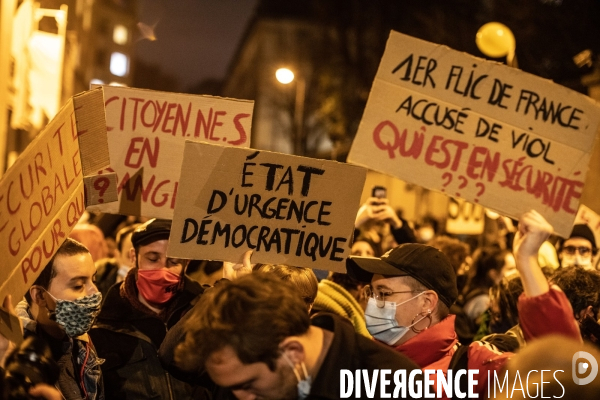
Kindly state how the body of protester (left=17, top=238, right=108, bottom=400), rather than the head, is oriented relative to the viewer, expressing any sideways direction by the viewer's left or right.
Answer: facing the viewer and to the right of the viewer

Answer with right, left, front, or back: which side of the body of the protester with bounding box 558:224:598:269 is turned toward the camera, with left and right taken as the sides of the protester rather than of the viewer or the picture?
front

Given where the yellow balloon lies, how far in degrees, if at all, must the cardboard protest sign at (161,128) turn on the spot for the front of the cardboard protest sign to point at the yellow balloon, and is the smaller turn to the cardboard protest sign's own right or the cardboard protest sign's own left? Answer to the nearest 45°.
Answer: approximately 135° to the cardboard protest sign's own left

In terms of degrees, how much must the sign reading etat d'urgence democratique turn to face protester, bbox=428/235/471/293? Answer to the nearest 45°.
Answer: approximately 135° to its left

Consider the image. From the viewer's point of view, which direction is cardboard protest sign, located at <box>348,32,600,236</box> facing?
toward the camera

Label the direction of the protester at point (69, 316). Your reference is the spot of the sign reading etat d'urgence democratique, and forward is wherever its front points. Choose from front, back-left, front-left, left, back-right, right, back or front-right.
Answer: right

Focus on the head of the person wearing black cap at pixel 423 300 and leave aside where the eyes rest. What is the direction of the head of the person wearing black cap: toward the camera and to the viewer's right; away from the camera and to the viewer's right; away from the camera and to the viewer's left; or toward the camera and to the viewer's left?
toward the camera and to the viewer's left

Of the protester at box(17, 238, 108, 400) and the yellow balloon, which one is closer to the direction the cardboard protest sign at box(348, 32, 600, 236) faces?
the protester

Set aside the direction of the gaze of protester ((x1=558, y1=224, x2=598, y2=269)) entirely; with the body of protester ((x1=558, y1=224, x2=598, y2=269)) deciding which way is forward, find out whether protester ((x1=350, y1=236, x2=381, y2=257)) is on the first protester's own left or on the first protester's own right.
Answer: on the first protester's own right

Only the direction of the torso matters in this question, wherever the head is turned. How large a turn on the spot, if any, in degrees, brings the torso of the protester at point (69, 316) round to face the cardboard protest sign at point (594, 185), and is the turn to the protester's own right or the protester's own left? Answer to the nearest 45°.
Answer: approximately 90° to the protester's own left

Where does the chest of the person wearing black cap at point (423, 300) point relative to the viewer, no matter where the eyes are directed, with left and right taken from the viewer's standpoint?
facing to the left of the viewer
